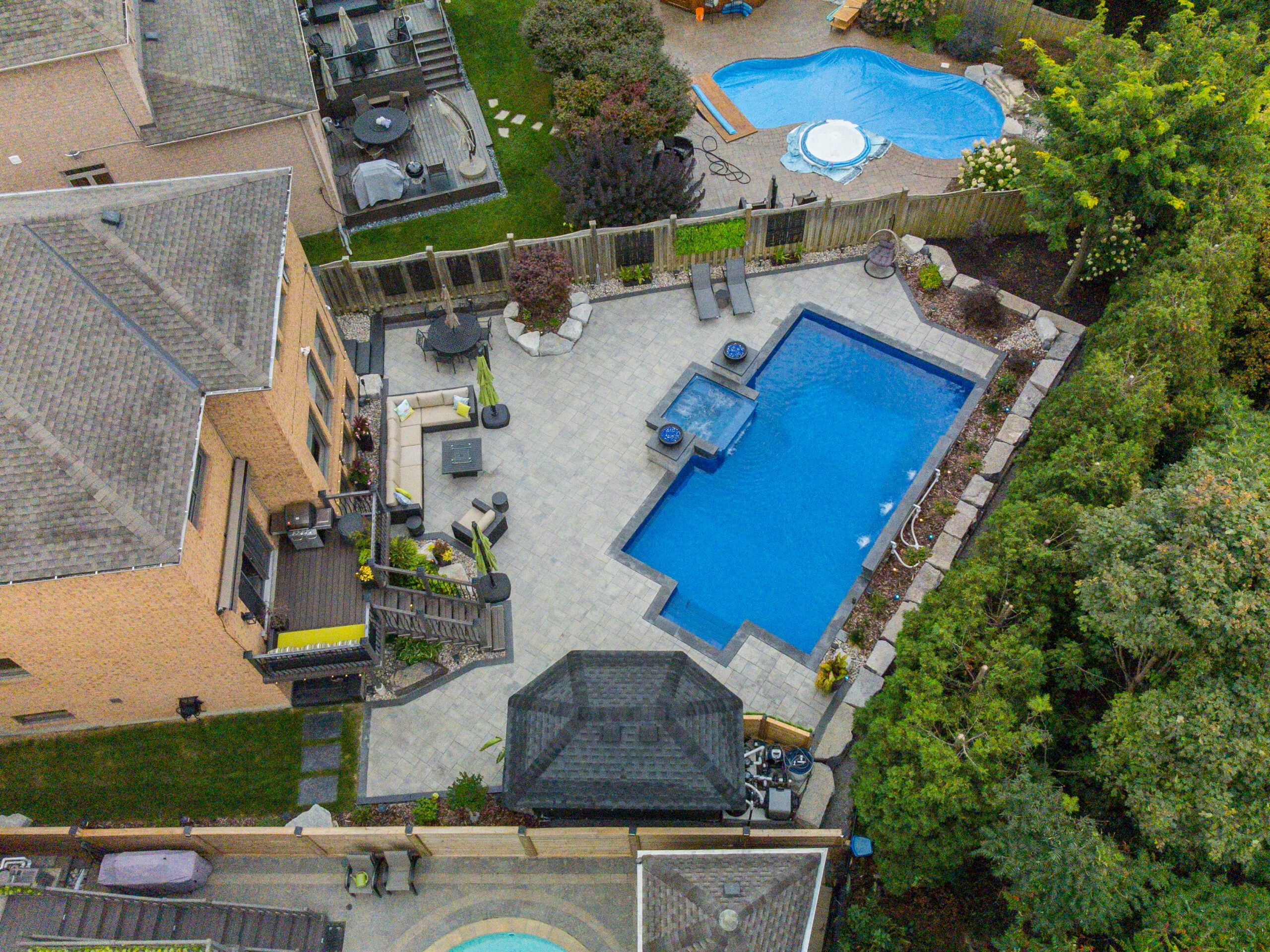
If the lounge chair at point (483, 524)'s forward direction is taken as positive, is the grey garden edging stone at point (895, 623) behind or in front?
behind

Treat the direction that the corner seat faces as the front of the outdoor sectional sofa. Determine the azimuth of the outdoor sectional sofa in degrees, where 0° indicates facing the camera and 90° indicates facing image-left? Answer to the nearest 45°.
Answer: approximately 315°

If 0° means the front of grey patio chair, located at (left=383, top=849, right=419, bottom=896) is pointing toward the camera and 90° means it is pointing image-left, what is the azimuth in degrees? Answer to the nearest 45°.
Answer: approximately 0°

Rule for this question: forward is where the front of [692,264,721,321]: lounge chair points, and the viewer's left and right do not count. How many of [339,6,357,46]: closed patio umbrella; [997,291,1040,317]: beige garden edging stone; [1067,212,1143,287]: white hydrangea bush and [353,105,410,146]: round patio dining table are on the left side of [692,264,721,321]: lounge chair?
2

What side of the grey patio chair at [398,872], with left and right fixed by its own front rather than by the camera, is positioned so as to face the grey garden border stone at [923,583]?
left

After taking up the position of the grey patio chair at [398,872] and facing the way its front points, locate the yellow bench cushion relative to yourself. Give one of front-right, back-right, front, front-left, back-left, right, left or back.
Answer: back

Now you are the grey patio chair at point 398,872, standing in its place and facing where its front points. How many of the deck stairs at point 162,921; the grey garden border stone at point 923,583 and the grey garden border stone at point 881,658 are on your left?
2

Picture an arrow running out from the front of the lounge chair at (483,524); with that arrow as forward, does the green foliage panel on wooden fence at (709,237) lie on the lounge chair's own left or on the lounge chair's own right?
on the lounge chair's own right

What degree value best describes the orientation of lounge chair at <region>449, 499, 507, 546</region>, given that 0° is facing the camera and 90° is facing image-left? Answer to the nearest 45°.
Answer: approximately 135°
